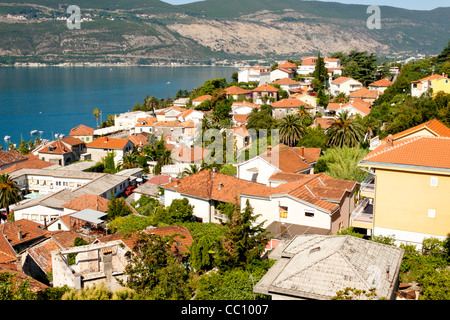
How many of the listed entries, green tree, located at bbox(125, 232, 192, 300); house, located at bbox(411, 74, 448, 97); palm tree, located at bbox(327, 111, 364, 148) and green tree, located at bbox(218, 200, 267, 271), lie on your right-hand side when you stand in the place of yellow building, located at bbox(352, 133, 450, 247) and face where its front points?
2

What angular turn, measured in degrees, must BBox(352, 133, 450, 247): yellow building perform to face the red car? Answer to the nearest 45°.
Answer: approximately 45° to its right

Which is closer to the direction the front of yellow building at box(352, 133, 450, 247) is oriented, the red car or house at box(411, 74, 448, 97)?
the red car

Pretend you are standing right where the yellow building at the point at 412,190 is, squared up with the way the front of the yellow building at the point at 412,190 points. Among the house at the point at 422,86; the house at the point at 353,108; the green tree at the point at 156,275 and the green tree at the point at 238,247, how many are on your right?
2

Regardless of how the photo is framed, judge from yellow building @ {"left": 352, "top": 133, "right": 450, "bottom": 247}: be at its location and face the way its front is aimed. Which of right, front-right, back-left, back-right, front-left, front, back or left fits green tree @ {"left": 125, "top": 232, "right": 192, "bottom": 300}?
front-left

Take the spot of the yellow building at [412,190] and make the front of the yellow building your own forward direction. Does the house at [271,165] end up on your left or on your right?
on your right

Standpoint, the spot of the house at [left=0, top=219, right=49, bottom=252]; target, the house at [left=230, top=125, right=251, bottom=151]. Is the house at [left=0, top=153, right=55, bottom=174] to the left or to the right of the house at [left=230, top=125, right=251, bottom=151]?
left

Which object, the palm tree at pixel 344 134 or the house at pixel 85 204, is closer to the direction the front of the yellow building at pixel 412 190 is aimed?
the house

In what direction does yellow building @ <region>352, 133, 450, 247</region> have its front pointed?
to the viewer's left

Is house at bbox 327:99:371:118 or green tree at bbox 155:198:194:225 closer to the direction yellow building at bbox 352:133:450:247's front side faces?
the green tree

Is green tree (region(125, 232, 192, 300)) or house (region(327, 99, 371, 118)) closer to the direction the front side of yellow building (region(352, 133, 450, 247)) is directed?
the green tree

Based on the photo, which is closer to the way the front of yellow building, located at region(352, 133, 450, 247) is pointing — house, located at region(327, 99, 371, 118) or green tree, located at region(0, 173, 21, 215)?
the green tree

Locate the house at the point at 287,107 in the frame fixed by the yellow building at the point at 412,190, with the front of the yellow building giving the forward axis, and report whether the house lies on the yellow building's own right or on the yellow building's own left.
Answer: on the yellow building's own right

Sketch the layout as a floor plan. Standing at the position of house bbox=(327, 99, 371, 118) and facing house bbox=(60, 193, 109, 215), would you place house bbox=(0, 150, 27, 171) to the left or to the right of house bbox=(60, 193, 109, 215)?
right
